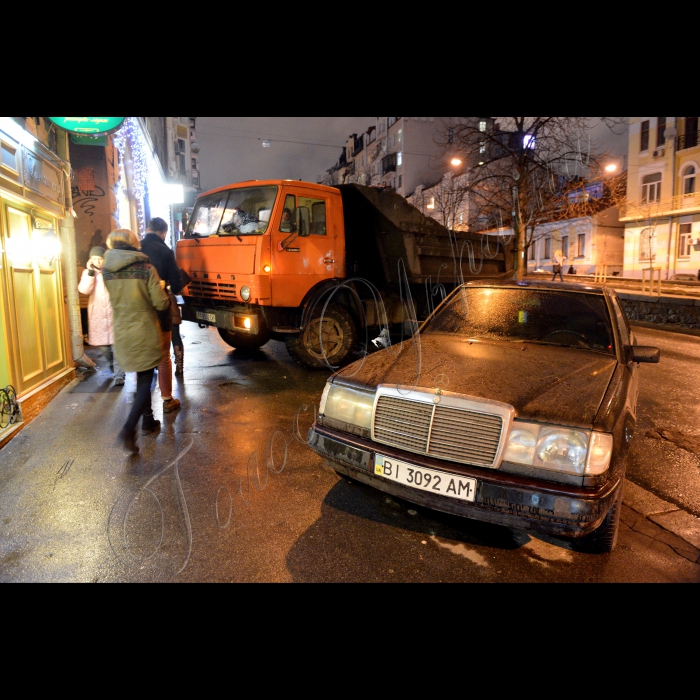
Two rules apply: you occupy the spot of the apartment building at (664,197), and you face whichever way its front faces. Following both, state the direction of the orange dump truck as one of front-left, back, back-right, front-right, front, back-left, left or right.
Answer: front-left

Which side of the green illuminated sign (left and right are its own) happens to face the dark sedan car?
front

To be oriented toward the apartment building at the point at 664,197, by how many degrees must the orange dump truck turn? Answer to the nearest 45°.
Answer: approximately 180°

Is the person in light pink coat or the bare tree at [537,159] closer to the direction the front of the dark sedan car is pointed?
the person in light pink coat

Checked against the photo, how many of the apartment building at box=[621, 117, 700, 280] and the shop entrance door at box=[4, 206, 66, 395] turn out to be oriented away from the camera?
0

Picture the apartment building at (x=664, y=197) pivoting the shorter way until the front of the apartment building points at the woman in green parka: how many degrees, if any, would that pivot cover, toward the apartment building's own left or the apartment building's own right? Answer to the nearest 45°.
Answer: approximately 45° to the apartment building's own left

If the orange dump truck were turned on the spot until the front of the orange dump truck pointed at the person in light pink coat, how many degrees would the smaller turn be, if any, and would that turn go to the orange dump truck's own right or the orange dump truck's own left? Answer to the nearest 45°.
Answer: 0° — it already faces them

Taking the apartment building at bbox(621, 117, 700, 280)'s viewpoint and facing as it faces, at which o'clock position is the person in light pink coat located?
The person in light pink coat is roughly at 11 o'clock from the apartment building.

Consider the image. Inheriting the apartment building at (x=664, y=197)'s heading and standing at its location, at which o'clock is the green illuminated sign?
The green illuminated sign is roughly at 11 o'clock from the apartment building.

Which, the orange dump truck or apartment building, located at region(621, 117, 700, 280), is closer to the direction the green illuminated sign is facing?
the orange dump truck

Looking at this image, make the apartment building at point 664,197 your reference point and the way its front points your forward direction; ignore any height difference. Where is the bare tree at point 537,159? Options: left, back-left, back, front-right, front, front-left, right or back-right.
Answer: front-left

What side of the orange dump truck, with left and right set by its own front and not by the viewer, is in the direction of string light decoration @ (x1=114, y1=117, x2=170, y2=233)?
right

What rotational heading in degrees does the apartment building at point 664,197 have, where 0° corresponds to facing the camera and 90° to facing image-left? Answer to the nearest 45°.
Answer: approximately 45°

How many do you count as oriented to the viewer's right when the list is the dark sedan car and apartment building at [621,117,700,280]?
0

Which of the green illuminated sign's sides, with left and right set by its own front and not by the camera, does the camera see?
front

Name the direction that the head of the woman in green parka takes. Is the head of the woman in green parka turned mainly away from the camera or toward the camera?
away from the camera

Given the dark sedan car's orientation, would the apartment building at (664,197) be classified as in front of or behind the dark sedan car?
behind

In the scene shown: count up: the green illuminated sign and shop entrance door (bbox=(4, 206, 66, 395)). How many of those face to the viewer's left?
0

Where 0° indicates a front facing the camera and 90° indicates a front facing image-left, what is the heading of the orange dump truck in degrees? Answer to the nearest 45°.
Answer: approximately 45°

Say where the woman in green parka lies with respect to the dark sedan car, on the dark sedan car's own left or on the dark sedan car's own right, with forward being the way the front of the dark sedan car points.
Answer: on the dark sedan car's own right
